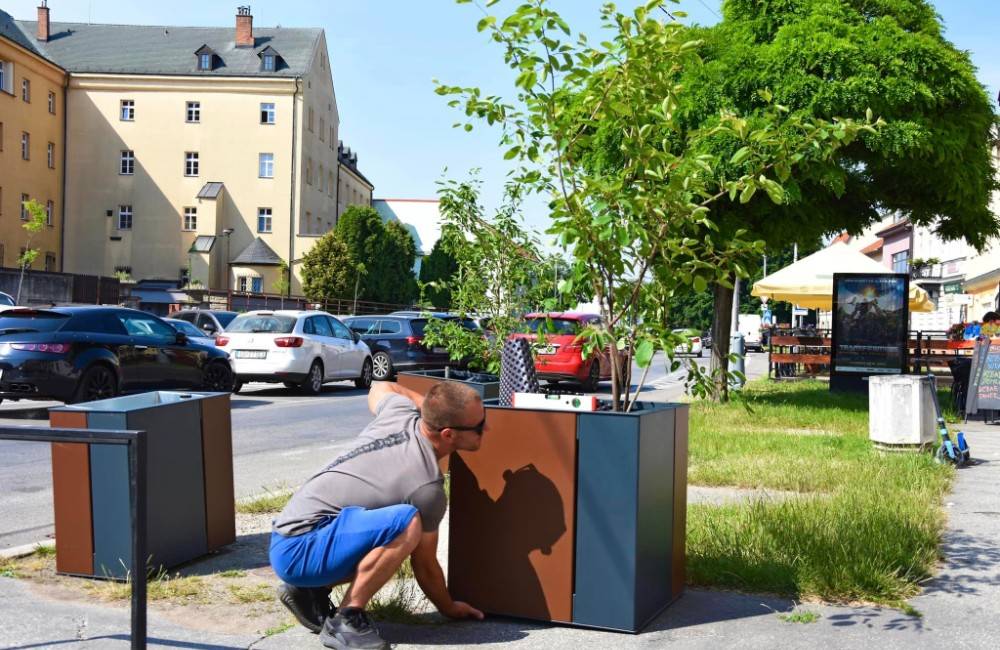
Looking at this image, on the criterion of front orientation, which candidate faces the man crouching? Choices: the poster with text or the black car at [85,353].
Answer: the poster with text

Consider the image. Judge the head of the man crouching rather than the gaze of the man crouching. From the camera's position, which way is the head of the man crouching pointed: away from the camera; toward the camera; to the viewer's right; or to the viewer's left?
to the viewer's right

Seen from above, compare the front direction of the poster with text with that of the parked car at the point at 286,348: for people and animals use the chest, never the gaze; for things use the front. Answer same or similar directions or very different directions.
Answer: very different directions

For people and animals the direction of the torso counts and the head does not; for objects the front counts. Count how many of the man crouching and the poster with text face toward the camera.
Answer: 1

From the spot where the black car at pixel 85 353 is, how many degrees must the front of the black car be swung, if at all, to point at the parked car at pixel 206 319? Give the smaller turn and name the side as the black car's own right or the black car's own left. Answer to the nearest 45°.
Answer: approximately 45° to the black car's own left

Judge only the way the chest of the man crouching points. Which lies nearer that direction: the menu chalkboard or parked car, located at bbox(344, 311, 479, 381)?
the menu chalkboard

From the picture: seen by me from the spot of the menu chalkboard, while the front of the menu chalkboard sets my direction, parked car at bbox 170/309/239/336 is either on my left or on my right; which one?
on my right

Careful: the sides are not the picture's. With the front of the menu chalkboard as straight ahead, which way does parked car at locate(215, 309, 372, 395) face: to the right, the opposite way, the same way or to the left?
the opposite way

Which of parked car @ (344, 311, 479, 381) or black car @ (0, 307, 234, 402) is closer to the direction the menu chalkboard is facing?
the black car

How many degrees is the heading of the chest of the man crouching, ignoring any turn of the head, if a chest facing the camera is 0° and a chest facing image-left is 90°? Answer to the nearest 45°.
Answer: approximately 270°
